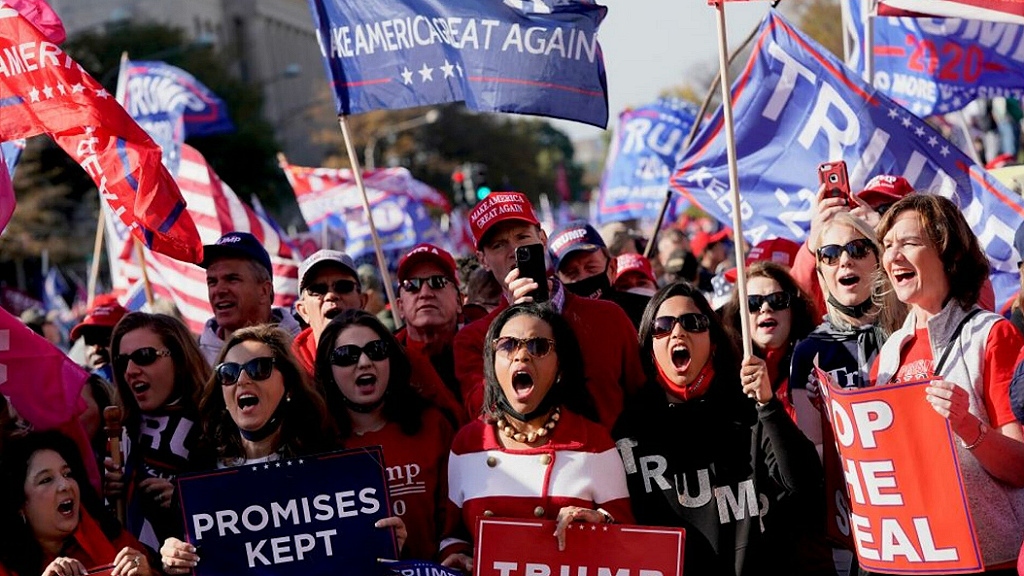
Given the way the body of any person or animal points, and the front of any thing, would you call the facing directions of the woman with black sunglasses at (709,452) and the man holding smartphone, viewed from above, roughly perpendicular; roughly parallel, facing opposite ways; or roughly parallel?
roughly parallel

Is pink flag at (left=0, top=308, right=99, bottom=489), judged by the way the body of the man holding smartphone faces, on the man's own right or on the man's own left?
on the man's own right

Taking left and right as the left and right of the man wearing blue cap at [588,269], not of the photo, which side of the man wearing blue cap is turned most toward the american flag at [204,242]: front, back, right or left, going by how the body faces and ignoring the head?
right

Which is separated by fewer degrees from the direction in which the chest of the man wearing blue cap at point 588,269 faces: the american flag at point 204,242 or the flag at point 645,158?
the american flag

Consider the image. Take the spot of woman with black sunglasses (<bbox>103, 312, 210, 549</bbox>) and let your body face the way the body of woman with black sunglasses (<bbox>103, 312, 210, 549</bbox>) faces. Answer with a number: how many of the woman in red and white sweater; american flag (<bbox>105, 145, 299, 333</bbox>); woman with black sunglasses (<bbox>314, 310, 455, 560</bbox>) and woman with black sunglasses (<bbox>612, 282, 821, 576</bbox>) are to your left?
3

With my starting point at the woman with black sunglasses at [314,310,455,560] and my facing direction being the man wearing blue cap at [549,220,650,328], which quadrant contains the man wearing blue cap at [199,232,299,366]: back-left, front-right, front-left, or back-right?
front-left

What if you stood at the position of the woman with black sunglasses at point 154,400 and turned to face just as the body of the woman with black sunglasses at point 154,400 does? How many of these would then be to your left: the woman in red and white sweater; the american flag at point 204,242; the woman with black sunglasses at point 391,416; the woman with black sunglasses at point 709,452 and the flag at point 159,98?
3

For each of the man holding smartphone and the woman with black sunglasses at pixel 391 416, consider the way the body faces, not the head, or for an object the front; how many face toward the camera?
2

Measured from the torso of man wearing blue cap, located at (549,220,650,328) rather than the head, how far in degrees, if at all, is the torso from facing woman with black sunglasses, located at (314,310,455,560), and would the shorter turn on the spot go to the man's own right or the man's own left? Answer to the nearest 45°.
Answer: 0° — they already face them

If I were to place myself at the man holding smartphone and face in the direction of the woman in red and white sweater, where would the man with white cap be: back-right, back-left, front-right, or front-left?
back-right

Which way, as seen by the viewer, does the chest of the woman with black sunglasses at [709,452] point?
toward the camera

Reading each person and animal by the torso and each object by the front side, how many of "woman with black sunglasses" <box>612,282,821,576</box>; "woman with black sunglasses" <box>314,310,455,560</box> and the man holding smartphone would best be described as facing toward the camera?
3
